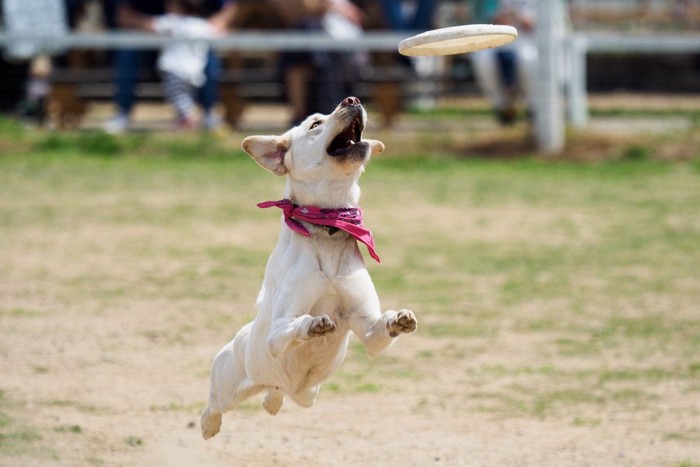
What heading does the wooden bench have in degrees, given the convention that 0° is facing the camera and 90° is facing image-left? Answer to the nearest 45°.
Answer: approximately 0°

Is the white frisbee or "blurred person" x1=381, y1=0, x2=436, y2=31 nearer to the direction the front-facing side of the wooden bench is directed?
the white frisbee

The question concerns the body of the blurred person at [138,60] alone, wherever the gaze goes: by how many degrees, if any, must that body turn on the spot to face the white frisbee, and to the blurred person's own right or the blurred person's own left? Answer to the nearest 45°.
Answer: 0° — they already face it

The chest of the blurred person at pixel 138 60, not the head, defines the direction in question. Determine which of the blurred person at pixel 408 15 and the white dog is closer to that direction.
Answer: the white dog

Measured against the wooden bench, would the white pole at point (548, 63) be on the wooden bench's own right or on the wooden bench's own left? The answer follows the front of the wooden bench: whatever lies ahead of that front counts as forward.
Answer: on the wooden bench's own left

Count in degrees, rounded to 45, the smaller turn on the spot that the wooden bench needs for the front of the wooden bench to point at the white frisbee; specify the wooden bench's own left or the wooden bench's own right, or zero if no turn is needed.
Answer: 0° — it already faces it

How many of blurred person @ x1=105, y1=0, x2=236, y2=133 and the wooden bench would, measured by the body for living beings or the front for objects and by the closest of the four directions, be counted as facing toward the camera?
2
